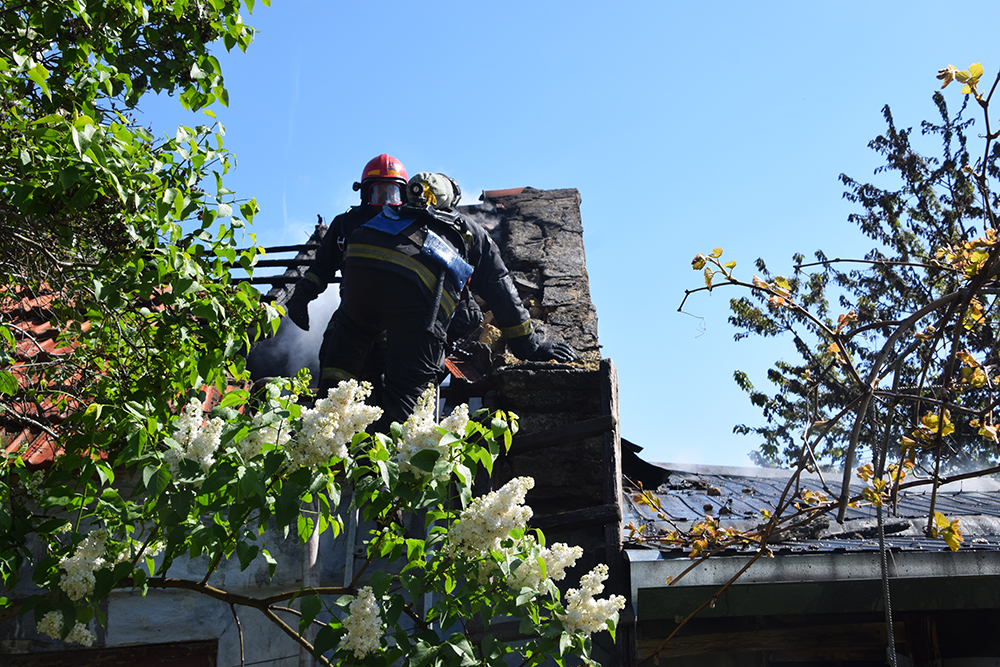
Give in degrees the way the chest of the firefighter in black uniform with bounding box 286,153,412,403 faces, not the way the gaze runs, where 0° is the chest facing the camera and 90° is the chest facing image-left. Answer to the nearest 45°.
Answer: approximately 0°
